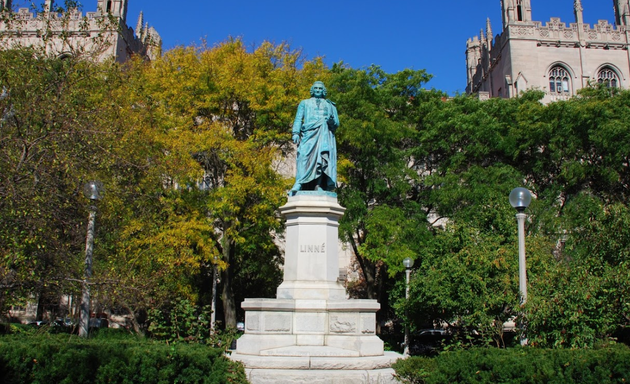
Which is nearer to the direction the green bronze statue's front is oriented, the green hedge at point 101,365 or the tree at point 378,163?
the green hedge

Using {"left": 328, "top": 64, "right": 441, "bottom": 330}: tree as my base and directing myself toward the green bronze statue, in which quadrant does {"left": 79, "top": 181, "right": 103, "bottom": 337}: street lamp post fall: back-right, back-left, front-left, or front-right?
front-right

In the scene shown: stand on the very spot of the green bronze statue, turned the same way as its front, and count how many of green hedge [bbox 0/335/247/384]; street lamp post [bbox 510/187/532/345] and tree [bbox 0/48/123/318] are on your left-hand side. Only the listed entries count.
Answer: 1

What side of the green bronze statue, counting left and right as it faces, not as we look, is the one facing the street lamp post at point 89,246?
right

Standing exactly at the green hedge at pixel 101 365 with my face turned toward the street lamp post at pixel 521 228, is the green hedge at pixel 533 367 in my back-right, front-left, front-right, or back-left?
front-right

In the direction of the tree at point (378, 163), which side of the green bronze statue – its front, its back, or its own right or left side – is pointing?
back

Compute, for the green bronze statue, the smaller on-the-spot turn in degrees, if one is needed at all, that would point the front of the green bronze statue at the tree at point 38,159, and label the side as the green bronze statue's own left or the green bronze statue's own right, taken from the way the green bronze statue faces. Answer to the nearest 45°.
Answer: approximately 90° to the green bronze statue's own right

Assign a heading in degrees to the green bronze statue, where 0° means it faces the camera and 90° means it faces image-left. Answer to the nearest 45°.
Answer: approximately 0°

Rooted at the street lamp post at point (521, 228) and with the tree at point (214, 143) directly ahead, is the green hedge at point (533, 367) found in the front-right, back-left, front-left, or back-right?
back-left

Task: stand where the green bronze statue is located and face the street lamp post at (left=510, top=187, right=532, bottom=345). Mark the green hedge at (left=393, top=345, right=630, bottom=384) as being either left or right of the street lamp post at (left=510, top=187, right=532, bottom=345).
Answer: right

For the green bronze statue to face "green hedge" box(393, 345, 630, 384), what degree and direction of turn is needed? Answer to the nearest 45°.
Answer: approximately 45° to its left

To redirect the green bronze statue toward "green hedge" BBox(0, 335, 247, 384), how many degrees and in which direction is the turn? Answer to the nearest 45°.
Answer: approximately 45° to its right

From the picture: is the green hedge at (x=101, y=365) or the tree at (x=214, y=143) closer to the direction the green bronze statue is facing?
the green hedge

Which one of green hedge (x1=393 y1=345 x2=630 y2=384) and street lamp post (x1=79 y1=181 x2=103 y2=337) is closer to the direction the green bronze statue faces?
the green hedge

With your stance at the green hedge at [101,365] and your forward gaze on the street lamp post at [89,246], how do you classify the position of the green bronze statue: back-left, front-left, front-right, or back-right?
front-right

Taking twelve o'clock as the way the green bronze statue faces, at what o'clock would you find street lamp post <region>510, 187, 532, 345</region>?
The street lamp post is roughly at 9 o'clock from the green bronze statue.

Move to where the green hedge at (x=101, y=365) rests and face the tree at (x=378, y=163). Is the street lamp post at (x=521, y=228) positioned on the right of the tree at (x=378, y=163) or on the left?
right

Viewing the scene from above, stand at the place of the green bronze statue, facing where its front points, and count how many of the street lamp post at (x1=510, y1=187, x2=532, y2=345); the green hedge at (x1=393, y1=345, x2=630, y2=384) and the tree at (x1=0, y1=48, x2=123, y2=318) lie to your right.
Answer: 1
